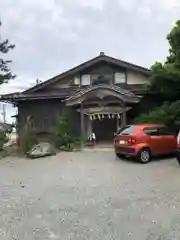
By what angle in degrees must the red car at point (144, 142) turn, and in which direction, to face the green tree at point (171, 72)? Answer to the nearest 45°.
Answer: approximately 45° to its left

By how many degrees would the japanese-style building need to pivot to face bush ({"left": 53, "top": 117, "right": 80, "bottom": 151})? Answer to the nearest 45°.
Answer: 0° — it already faces it

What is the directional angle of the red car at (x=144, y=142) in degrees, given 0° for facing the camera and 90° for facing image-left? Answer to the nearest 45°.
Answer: approximately 225°

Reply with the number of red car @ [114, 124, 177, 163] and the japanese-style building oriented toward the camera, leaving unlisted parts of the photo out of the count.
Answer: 1

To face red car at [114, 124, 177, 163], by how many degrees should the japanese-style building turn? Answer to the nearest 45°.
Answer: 0° — it already faces it

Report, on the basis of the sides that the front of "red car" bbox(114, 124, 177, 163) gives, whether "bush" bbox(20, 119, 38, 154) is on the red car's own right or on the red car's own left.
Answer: on the red car's own left

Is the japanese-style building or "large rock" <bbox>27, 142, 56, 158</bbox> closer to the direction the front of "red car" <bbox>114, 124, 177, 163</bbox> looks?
the japanese-style building

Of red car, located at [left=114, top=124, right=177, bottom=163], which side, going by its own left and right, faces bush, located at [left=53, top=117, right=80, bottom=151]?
left

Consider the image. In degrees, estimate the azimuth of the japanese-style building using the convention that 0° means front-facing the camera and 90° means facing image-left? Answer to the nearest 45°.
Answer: approximately 0°

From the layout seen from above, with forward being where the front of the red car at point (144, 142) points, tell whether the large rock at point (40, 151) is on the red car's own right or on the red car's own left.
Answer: on the red car's own left
